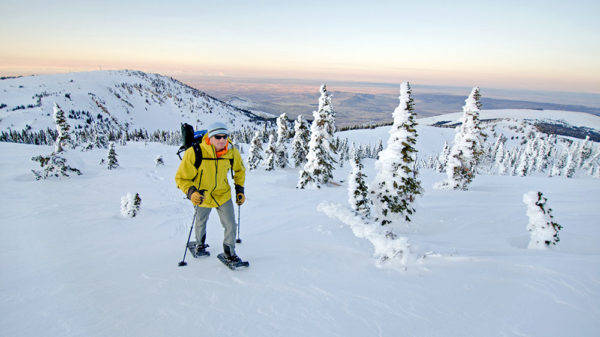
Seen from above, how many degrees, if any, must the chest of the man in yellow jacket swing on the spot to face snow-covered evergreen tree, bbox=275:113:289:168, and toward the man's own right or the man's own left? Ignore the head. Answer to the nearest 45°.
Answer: approximately 135° to the man's own left

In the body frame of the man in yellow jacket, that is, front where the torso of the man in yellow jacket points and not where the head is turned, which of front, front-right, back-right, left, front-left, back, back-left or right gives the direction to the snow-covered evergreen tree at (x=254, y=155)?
back-left

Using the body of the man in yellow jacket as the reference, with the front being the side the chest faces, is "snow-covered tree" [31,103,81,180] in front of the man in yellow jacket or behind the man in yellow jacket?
behind

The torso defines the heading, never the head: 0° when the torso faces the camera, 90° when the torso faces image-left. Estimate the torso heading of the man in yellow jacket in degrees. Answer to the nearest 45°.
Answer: approximately 315°

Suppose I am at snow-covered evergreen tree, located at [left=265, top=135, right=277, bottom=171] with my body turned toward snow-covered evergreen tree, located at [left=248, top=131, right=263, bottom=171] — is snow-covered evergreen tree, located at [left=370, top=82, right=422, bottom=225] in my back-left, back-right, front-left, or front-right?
back-left

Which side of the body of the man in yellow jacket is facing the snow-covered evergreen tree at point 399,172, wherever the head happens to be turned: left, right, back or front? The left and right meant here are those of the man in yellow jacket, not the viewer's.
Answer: left

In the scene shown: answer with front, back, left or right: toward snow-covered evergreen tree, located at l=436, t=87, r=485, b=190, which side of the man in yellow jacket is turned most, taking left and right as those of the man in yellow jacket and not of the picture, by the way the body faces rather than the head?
left

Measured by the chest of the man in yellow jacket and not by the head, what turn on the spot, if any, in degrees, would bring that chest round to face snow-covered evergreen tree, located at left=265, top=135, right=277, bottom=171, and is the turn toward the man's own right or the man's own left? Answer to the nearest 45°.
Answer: approximately 135° to the man's own left

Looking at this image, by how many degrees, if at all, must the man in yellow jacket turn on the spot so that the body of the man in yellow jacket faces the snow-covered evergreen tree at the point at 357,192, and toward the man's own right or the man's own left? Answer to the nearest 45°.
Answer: approximately 90° to the man's own left

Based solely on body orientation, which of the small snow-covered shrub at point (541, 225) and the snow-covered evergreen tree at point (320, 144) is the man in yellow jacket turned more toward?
the small snow-covered shrub
